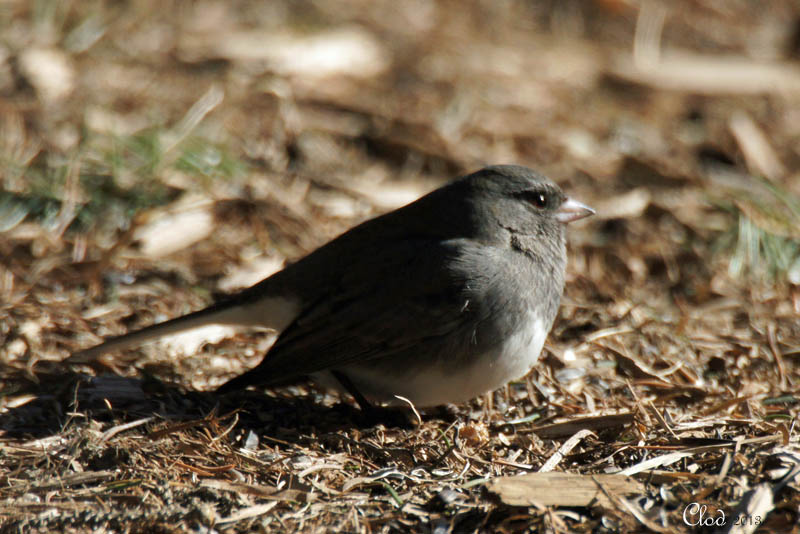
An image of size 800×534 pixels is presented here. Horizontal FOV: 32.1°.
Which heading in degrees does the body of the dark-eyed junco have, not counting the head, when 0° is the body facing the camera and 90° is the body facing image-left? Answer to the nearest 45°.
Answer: approximately 270°

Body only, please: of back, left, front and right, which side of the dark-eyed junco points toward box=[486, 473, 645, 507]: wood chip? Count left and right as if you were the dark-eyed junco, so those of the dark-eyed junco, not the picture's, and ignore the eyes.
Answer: right
